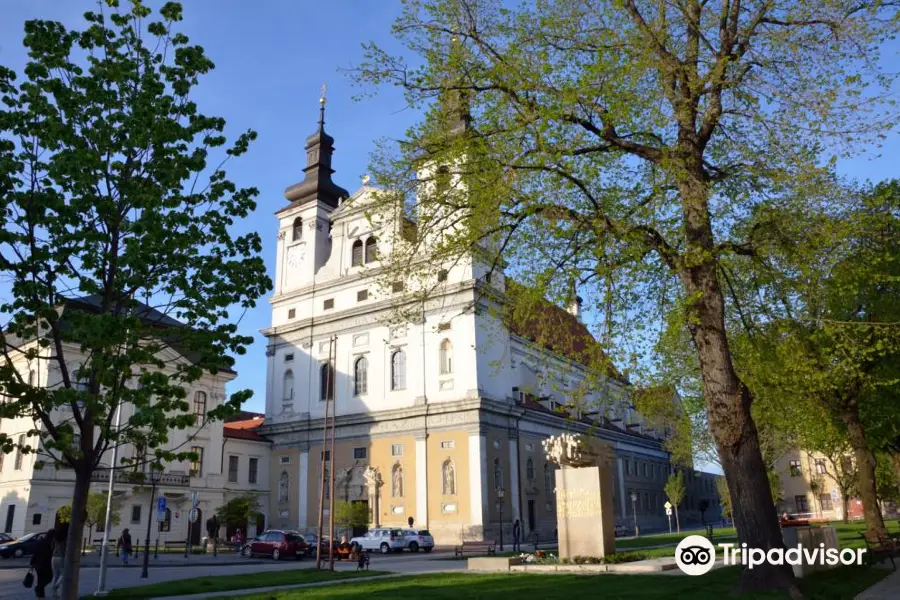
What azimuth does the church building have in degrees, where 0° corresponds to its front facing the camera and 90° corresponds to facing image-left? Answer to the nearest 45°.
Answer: approximately 45°

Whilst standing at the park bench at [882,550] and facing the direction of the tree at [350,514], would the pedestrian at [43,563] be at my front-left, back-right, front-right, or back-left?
front-left

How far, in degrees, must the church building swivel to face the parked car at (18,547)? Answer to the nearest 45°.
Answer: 0° — it already faces it

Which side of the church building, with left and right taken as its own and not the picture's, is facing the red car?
front

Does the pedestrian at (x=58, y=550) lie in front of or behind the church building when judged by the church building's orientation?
in front

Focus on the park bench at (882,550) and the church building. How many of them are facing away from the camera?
0
